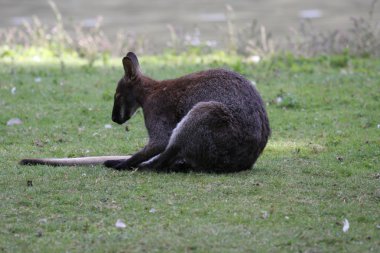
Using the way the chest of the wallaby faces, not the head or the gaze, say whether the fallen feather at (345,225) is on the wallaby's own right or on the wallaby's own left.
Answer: on the wallaby's own left

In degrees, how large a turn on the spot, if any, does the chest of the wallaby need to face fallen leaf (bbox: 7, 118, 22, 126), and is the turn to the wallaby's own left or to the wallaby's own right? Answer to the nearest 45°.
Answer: approximately 45° to the wallaby's own right

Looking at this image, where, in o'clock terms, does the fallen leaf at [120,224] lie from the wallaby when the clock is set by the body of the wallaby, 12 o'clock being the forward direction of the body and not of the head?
The fallen leaf is roughly at 10 o'clock from the wallaby.

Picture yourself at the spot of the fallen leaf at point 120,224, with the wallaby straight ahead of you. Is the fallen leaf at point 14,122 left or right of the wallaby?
left

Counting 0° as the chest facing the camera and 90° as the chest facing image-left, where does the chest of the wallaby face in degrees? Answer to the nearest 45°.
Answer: approximately 90°

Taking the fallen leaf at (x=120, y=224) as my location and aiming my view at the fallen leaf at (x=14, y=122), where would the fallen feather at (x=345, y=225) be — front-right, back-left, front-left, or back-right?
back-right
